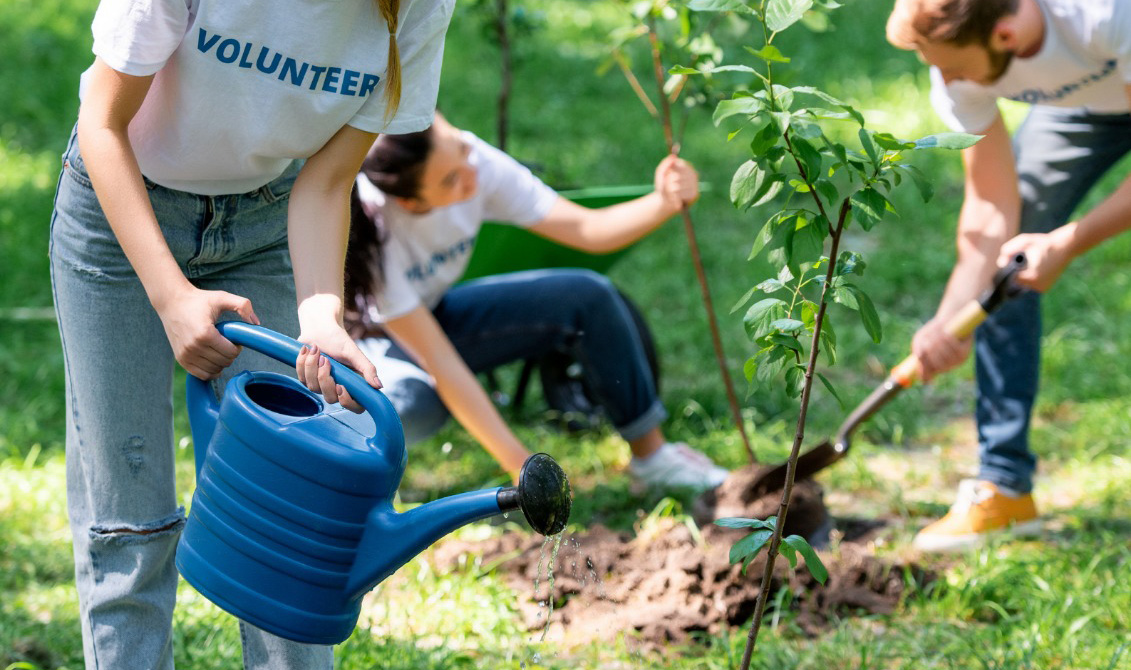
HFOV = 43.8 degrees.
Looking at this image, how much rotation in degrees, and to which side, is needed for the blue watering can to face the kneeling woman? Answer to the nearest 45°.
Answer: approximately 90° to its left

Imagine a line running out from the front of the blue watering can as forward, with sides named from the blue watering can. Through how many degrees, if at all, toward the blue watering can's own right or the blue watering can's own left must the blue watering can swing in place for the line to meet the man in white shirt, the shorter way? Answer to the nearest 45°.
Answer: approximately 45° to the blue watering can's own left

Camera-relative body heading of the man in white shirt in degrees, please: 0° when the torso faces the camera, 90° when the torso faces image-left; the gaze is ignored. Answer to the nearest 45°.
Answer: approximately 45°

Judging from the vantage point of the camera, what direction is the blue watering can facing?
facing to the right of the viewer

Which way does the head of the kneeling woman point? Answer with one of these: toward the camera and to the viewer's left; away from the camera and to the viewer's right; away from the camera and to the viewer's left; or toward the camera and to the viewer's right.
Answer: toward the camera and to the viewer's right

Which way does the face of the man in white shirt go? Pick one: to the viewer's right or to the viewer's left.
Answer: to the viewer's left

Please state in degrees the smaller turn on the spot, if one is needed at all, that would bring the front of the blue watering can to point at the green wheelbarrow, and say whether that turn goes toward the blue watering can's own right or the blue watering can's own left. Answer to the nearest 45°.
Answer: approximately 90° to the blue watering can's own left

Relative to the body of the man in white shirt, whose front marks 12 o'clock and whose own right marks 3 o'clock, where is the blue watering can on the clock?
The blue watering can is roughly at 11 o'clock from the man in white shirt.

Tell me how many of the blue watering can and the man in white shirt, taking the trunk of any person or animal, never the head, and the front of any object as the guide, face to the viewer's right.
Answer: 1

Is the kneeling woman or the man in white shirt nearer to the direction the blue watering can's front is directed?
the man in white shirt
